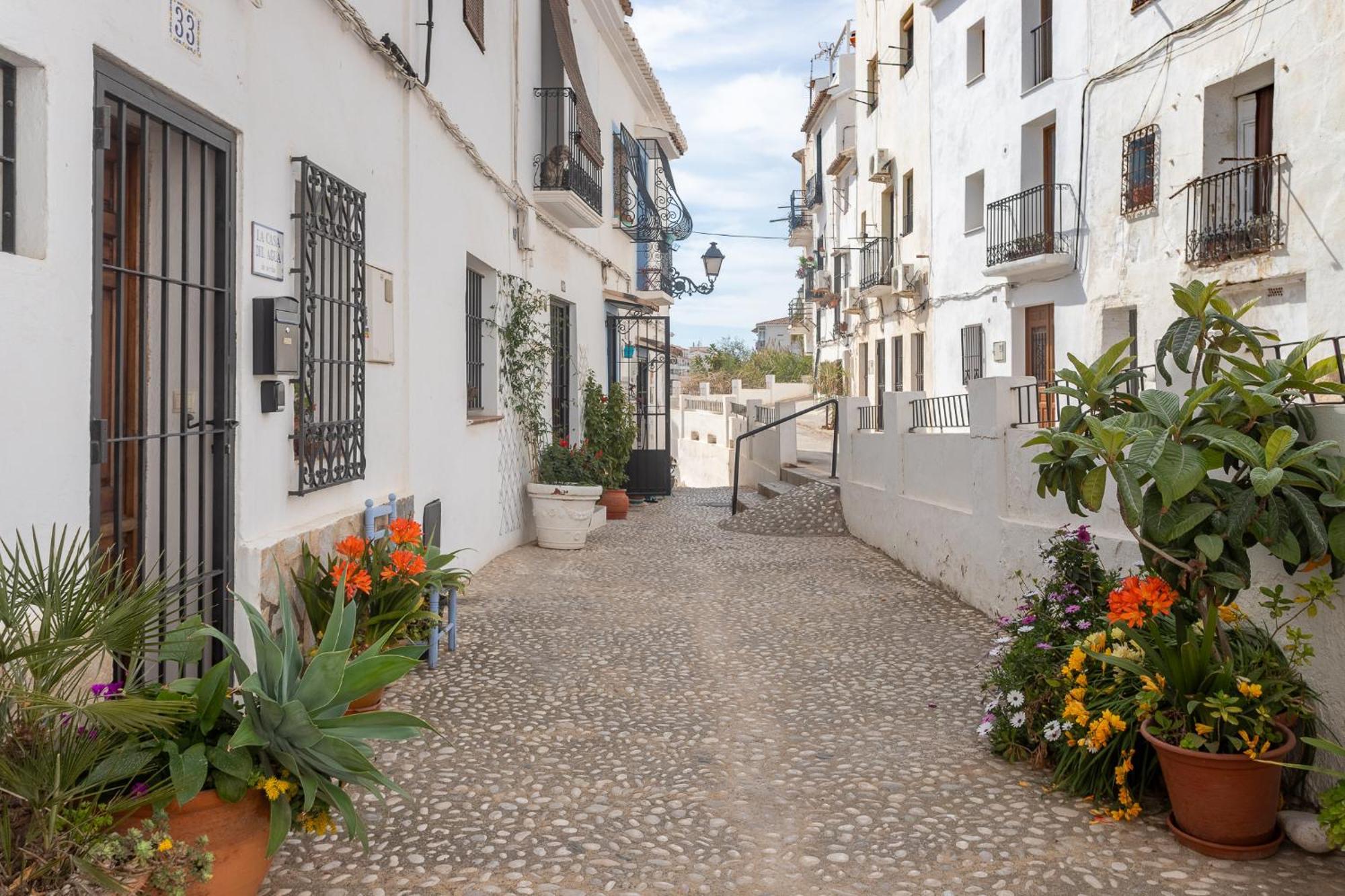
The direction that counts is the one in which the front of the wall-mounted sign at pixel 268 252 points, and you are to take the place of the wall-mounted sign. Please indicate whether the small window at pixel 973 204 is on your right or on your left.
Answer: on your left

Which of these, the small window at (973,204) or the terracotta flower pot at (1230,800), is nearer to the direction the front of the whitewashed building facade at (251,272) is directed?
the terracotta flower pot

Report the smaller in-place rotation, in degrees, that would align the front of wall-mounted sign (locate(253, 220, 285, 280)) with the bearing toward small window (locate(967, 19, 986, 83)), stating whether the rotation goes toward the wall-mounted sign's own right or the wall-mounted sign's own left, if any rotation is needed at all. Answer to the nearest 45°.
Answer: approximately 90° to the wall-mounted sign's own left

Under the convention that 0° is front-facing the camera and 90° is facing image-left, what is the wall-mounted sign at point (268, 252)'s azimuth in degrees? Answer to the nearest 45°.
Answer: approximately 315°

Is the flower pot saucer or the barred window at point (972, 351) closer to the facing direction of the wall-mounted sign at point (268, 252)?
the flower pot saucer

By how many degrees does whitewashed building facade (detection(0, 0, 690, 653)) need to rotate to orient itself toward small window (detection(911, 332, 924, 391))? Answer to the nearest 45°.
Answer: approximately 90° to its left

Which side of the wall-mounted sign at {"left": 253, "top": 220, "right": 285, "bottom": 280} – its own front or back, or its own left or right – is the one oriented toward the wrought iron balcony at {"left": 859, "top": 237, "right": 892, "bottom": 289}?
left

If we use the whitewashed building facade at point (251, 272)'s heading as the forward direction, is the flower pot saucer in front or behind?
in front

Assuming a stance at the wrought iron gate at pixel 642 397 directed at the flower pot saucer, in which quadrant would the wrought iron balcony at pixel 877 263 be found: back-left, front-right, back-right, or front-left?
back-left

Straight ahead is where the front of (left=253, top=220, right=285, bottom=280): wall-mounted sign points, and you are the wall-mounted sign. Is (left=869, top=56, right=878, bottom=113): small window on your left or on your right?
on your left

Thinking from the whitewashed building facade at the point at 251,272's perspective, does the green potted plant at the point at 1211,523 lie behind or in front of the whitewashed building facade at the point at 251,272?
in front
